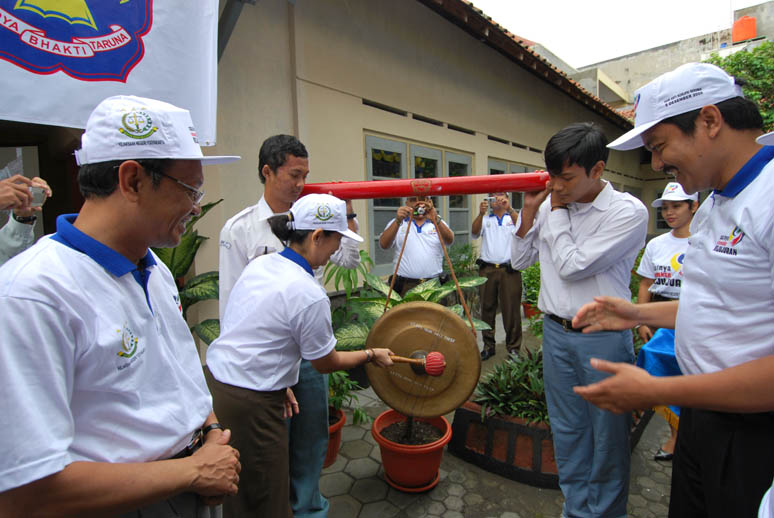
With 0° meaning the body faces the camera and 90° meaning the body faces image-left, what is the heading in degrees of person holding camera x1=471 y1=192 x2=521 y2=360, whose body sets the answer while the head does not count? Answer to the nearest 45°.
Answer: approximately 0°

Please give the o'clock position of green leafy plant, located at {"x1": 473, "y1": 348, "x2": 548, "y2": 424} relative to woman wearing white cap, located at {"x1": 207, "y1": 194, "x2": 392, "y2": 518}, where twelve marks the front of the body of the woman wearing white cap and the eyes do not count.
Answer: The green leafy plant is roughly at 11 o'clock from the woman wearing white cap.

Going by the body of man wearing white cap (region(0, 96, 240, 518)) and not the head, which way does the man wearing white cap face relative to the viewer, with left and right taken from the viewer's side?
facing the viewer and to the right of the viewer

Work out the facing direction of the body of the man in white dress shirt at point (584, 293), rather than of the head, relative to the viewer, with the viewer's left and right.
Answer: facing the viewer and to the left of the viewer

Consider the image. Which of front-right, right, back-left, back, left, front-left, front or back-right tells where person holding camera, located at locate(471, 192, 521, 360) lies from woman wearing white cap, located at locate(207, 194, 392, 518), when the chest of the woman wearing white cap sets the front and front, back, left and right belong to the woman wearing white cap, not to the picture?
front-left

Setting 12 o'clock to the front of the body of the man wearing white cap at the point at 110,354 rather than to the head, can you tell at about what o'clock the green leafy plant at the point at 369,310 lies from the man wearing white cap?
The green leafy plant is roughly at 9 o'clock from the man wearing white cap.

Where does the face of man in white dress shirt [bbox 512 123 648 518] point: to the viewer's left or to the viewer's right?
to the viewer's left

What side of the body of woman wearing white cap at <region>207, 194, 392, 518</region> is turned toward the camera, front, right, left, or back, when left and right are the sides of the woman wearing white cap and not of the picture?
right

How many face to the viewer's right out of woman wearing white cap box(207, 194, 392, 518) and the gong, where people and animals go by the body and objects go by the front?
1

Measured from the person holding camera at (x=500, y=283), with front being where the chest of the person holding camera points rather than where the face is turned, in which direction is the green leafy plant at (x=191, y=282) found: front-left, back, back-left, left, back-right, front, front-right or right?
front-right

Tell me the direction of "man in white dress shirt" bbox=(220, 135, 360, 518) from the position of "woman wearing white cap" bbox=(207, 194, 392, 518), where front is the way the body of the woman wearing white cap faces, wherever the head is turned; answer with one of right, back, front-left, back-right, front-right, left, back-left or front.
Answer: left

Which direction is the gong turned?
toward the camera

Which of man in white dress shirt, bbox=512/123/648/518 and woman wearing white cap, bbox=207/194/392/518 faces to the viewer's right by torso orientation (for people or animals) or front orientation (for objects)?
the woman wearing white cap

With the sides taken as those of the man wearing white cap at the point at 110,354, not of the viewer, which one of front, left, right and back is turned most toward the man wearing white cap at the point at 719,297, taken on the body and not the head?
front

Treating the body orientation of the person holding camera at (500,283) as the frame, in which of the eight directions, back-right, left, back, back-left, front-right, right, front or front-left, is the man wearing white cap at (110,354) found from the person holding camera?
front

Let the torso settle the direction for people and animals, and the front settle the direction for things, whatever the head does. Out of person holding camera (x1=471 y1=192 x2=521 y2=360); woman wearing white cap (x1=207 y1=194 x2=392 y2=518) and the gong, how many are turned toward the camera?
2

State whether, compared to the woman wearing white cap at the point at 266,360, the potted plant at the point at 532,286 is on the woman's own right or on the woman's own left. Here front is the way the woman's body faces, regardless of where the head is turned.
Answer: on the woman's own left
